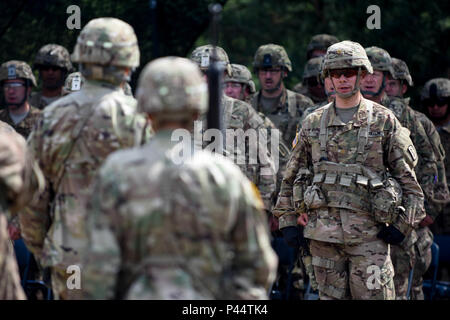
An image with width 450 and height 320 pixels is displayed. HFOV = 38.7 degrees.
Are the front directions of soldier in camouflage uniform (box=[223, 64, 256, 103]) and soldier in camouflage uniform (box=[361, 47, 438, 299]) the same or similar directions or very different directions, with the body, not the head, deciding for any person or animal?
same or similar directions

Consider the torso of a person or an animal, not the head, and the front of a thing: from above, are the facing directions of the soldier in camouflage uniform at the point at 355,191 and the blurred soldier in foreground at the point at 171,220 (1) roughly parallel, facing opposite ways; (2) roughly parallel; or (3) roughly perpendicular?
roughly parallel, facing opposite ways

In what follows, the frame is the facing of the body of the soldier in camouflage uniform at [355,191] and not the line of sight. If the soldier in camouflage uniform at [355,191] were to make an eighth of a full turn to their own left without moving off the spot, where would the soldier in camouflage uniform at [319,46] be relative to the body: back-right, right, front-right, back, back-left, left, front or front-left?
back-left

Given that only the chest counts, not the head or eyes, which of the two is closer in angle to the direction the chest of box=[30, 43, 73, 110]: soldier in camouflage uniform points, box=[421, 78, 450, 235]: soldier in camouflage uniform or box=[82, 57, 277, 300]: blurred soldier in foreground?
the blurred soldier in foreground

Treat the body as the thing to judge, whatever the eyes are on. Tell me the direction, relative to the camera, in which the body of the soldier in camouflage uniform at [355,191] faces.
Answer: toward the camera

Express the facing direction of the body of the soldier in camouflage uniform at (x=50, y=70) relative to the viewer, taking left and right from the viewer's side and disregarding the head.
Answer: facing the viewer

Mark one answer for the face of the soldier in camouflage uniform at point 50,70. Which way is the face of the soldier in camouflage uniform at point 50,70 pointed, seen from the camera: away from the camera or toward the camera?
toward the camera

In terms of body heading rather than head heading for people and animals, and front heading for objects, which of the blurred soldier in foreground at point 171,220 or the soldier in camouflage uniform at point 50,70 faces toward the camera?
the soldier in camouflage uniform

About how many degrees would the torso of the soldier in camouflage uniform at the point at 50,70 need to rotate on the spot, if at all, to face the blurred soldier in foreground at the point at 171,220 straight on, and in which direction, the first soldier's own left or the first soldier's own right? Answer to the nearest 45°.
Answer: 0° — they already face them

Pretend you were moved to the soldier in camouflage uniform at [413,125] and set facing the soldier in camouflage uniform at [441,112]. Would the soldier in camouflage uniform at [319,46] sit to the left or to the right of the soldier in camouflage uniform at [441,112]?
left

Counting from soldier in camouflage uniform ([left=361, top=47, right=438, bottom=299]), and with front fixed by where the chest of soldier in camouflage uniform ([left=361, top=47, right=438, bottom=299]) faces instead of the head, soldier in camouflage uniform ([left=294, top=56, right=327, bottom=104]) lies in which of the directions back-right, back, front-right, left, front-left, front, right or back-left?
right

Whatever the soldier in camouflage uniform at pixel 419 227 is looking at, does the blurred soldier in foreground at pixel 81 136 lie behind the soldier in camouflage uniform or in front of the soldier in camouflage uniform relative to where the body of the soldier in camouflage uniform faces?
in front

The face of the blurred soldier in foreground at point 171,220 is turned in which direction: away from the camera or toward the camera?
away from the camera
